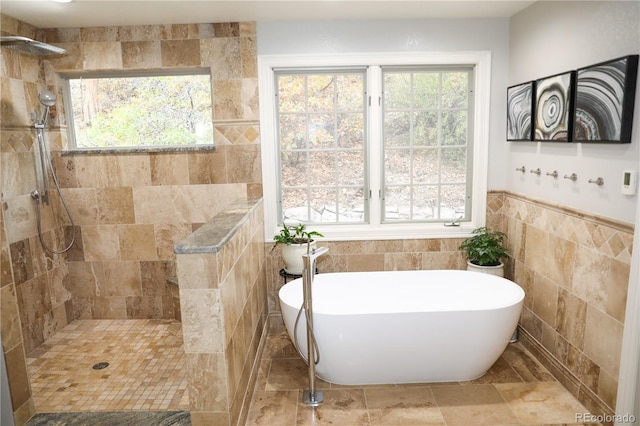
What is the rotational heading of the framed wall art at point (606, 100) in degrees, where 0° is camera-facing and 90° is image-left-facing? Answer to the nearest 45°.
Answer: approximately 45°

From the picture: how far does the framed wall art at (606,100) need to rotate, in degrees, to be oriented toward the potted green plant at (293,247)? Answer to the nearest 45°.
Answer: approximately 45° to its right

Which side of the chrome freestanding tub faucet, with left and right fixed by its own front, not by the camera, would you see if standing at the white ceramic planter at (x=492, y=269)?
front

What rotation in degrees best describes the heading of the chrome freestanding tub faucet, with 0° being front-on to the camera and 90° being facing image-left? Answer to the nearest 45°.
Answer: approximately 225°

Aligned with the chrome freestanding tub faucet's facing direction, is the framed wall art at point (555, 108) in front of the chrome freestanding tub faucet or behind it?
in front

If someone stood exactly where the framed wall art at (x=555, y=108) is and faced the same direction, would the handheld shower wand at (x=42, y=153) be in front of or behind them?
in front

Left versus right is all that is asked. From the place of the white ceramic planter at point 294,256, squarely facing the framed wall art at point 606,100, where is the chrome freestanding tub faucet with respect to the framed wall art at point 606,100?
right

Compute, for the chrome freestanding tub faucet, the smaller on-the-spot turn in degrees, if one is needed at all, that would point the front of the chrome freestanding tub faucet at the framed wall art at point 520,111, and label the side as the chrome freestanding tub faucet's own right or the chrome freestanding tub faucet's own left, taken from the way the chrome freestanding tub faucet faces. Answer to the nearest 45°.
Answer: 0° — it already faces it

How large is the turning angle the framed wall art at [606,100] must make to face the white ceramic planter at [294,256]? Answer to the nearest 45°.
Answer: approximately 45° to its right

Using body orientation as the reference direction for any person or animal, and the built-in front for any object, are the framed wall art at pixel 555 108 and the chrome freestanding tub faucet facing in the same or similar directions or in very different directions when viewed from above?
very different directions

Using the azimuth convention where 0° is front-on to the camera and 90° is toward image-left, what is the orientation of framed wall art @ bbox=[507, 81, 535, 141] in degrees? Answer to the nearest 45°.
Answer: approximately 45°

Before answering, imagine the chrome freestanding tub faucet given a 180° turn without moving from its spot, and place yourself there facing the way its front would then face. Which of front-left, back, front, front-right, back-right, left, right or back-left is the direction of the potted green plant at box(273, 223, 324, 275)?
back-right
